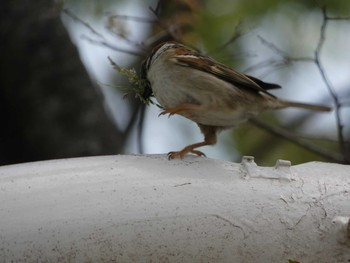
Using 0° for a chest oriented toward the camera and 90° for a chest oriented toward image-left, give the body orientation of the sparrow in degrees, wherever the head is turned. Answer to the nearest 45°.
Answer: approximately 90°

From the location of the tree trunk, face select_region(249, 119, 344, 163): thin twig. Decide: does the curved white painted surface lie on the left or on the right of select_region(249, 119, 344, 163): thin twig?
right

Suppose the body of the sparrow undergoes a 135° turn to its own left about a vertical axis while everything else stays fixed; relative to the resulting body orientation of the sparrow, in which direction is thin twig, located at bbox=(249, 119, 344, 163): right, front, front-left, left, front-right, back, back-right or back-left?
left

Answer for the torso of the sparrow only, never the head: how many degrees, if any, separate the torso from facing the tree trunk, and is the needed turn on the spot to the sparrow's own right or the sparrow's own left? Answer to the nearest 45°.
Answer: approximately 45° to the sparrow's own right

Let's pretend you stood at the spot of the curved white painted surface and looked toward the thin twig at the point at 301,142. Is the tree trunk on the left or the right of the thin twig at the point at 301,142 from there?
left
